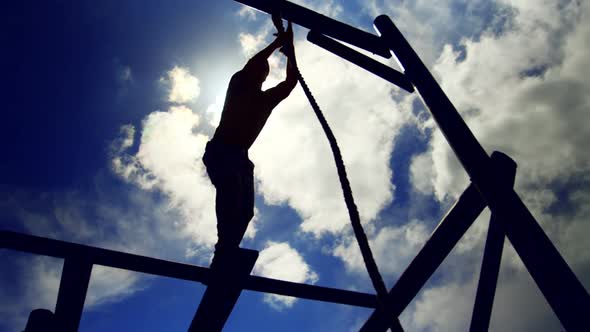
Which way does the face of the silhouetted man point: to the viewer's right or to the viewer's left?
to the viewer's right

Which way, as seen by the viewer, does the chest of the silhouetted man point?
to the viewer's right
